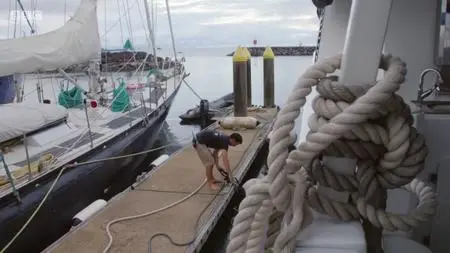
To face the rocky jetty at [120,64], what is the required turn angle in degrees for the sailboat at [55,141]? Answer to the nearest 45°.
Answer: approximately 45° to its left

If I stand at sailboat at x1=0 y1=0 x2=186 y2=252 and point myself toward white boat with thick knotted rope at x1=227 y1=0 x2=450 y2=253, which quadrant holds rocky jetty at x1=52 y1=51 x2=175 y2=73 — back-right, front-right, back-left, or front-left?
back-left

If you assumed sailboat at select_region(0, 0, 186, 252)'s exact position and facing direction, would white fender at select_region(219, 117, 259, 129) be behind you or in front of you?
in front

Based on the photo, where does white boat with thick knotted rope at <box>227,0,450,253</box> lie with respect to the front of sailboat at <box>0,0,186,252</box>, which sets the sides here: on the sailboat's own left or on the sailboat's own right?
on the sailboat's own right

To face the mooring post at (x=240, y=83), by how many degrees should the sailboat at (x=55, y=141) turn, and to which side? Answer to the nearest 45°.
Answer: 0° — it already faces it

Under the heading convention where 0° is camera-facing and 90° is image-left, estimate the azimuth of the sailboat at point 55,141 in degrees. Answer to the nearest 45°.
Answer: approximately 225°

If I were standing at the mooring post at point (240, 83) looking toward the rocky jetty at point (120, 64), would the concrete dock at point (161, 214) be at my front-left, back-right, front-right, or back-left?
back-left

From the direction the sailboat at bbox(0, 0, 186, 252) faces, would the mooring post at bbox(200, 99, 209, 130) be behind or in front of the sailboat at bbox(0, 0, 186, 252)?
in front

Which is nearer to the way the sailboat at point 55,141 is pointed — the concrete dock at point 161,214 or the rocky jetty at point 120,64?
the rocky jetty

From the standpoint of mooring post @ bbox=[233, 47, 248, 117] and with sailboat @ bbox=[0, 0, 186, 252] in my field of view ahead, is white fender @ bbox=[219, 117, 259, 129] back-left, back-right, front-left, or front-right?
front-left
